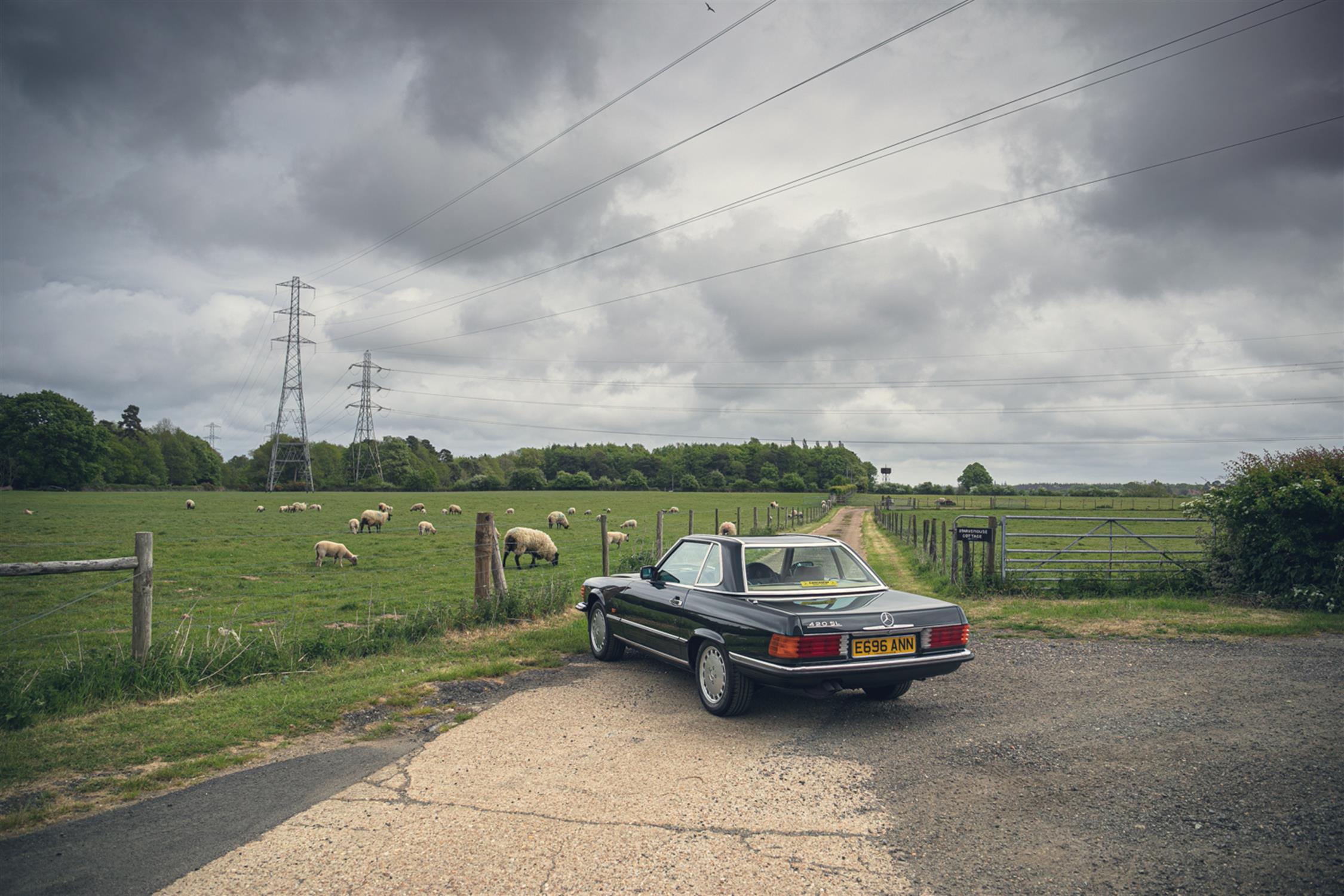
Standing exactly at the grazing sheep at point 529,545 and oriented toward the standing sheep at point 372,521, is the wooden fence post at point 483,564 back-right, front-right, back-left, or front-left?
back-left

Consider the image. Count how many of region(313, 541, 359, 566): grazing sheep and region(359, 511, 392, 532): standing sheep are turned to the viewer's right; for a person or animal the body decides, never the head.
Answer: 2

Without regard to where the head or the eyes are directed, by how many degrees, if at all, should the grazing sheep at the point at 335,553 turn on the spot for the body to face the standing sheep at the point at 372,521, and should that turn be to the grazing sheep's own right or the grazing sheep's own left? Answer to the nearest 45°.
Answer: approximately 90° to the grazing sheep's own left

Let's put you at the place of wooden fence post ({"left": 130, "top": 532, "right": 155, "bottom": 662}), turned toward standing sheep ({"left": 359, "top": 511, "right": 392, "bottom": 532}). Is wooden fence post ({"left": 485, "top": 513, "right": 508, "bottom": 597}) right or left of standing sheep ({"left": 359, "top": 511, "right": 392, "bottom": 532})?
right

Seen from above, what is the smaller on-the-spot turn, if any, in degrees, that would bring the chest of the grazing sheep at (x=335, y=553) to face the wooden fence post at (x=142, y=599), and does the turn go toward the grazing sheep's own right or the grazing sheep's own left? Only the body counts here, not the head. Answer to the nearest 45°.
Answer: approximately 90° to the grazing sheep's own right

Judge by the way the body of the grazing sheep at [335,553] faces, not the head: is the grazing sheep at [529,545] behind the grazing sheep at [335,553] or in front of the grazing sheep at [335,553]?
in front

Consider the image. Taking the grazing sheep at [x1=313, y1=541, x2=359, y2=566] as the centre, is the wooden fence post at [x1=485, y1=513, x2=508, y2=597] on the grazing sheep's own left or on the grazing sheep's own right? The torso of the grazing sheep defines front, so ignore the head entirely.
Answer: on the grazing sheep's own right

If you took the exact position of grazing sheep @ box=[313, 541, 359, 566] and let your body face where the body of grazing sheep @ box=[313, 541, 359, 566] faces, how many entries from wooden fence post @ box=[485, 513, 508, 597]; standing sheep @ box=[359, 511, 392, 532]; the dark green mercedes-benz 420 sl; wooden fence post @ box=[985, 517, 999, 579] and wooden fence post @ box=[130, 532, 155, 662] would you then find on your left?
1

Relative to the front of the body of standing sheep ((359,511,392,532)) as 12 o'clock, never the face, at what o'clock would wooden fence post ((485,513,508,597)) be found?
The wooden fence post is roughly at 3 o'clock from the standing sheep.

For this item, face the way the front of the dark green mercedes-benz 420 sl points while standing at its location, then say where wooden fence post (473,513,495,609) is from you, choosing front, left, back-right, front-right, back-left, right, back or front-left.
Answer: front

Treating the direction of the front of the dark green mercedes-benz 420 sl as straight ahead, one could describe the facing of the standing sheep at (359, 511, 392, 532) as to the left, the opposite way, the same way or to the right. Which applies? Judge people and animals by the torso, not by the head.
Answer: to the right

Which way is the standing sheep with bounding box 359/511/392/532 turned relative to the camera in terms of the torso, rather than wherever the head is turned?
to the viewer's right

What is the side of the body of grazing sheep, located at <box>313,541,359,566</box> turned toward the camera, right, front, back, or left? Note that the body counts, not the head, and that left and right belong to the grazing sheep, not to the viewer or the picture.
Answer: right

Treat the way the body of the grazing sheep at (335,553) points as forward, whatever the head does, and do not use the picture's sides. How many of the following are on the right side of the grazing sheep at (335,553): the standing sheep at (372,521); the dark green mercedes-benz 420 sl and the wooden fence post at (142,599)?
2
